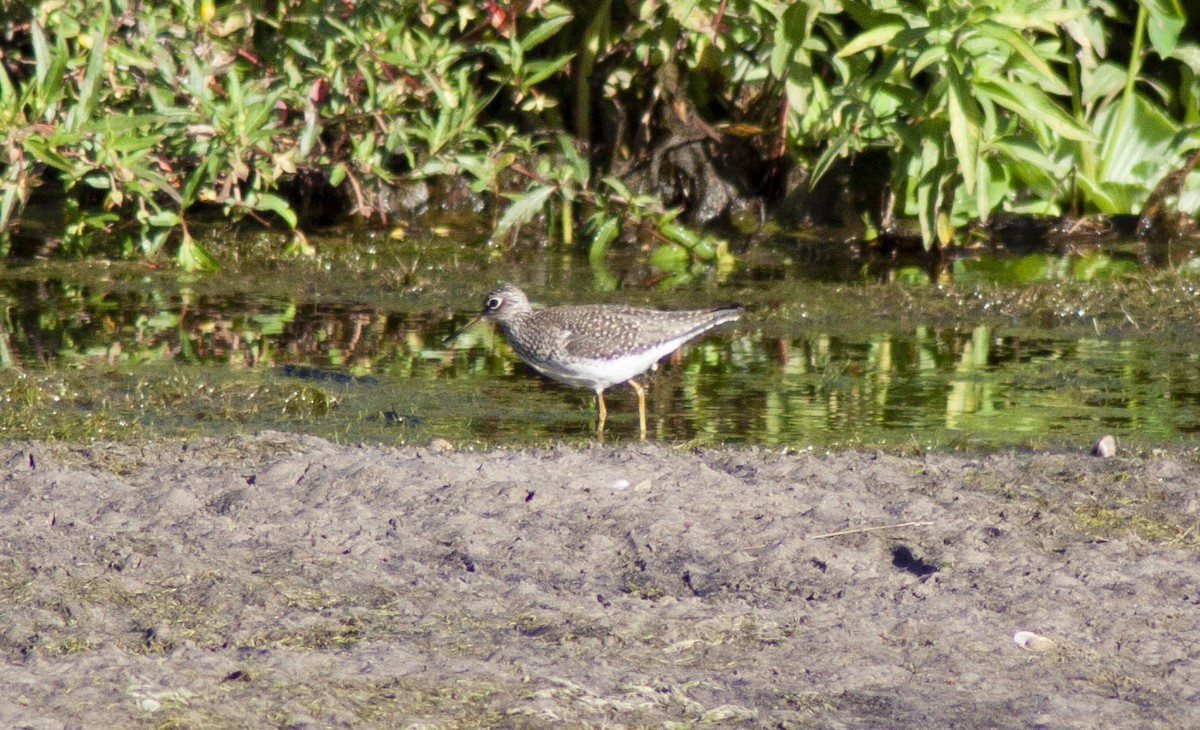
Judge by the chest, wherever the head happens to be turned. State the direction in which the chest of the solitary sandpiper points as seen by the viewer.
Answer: to the viewer's left

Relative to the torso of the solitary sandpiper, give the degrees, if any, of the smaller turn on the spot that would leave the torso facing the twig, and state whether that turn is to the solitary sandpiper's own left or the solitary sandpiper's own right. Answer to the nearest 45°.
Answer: approximately 90° to the solitary sandpiper's own left

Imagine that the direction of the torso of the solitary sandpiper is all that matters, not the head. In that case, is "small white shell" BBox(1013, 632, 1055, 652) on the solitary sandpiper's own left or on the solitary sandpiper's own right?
on the solitary sandpiper's own left
